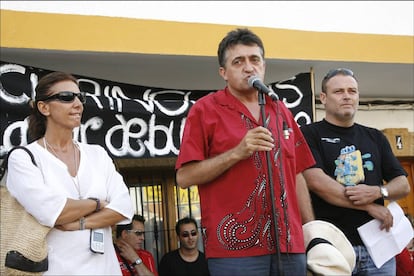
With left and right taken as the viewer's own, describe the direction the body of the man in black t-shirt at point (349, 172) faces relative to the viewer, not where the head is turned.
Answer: facing the viewer

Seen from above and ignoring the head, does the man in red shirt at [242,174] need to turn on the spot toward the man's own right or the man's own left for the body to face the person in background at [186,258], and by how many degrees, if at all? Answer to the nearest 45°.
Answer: approximately 135° to the man's own left

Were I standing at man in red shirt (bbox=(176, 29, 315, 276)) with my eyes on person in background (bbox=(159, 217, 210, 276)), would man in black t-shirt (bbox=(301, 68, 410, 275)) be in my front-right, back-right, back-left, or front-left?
front-right

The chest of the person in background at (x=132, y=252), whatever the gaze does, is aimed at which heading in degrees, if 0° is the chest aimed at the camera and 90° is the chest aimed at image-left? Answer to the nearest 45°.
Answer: approximately 315°

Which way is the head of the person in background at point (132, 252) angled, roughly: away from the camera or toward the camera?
toward the camera

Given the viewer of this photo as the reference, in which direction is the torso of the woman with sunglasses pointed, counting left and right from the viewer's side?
facing the viewer and to the right of the viewer

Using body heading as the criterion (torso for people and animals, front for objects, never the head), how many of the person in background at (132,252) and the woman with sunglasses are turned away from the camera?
0

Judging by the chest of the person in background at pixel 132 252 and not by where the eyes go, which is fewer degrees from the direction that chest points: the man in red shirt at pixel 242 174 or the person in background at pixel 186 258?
the man in red shirt

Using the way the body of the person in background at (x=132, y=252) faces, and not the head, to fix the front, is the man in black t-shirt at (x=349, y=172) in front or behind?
in front
